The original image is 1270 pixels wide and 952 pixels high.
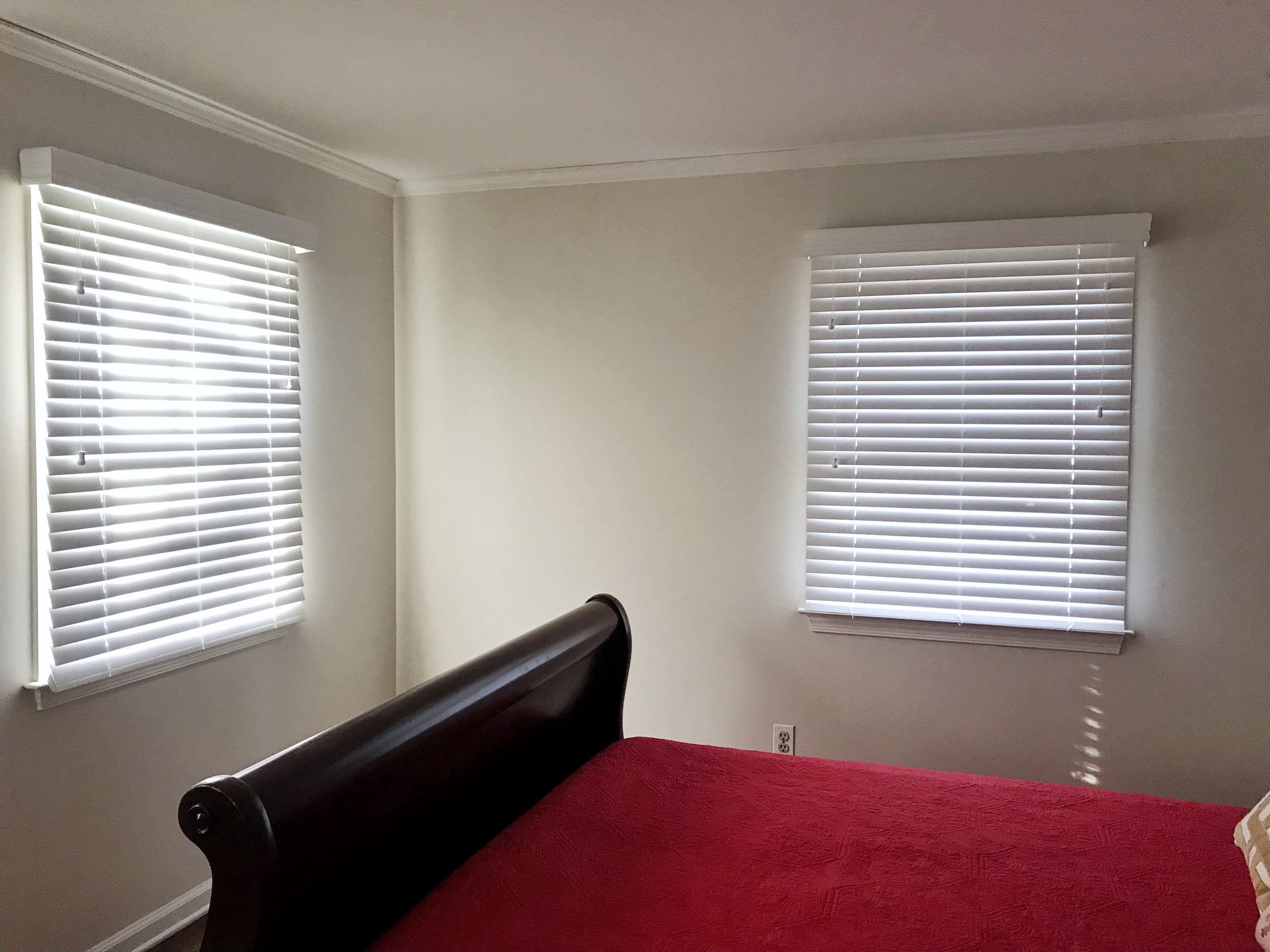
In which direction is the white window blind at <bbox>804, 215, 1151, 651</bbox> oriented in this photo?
toward the camera

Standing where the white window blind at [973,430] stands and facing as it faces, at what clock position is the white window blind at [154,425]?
the white window blind at [154,425] is roughly at 2 o'clock from the white window blind at [973,430].

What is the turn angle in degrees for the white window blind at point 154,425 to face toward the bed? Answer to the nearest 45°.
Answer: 0° — it already faces it

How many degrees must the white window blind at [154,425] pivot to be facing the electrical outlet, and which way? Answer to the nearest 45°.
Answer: approximately 45° to its left

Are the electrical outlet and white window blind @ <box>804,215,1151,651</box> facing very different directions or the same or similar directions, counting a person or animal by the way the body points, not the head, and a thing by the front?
same or similar directions

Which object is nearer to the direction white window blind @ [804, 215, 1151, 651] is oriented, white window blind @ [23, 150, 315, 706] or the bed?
the bed

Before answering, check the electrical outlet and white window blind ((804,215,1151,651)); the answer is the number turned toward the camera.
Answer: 2

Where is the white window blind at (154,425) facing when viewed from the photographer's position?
facing the viewer and to the right of the viewer

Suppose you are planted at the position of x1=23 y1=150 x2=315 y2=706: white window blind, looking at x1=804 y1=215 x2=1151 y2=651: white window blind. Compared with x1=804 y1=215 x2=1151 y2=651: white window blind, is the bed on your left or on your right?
right

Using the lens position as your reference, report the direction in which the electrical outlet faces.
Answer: facing the viewer

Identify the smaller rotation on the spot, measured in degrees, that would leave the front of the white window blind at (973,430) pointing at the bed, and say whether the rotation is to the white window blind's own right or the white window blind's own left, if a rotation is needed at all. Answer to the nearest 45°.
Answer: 0° — it already faces it

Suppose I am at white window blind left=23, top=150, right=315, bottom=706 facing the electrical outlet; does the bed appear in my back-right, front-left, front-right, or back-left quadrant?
front-right

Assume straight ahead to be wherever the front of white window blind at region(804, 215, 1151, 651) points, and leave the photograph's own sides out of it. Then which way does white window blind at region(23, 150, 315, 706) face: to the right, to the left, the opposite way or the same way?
to the left
